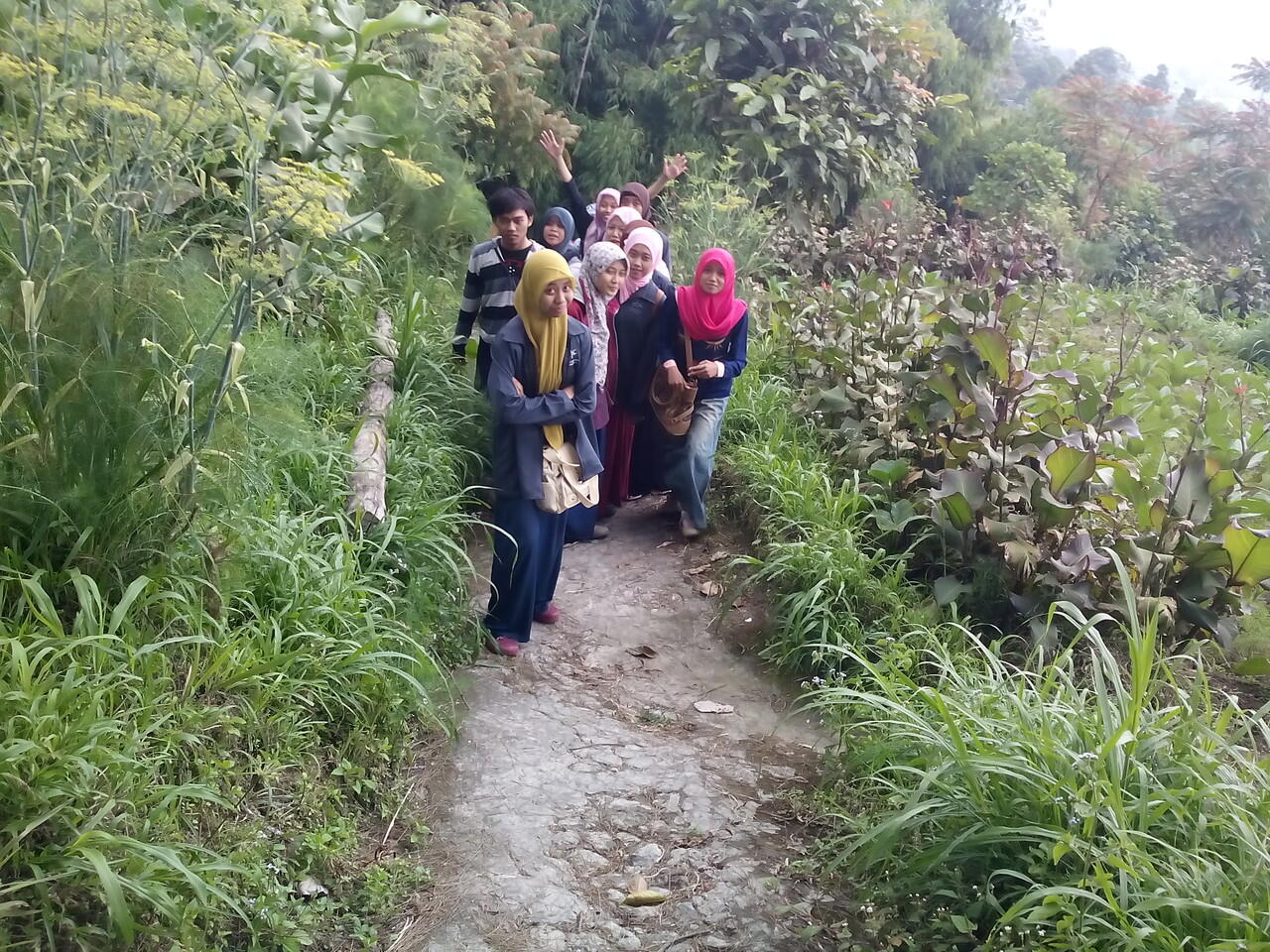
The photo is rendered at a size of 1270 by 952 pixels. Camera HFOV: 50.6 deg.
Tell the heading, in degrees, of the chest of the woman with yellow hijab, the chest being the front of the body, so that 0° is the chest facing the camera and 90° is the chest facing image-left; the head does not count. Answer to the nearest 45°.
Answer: approximately 315°

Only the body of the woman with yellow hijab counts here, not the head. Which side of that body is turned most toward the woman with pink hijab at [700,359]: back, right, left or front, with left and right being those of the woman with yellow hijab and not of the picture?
left

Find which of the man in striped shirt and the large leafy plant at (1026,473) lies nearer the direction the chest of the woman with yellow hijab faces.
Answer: the large leafy plant

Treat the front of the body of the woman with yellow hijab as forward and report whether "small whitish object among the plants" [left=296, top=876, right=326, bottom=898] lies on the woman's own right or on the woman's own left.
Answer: on the woman's own right

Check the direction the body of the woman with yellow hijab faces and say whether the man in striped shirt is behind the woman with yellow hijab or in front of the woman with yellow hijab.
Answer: behind

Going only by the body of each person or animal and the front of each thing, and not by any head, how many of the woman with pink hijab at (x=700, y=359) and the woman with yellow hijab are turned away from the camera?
0

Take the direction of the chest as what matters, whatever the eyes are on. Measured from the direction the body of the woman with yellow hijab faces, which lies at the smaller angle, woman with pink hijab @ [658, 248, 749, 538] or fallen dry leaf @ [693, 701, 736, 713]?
the fallen dry leaf

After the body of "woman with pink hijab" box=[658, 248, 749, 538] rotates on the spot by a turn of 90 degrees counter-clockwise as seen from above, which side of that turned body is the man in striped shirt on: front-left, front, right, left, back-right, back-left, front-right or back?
back

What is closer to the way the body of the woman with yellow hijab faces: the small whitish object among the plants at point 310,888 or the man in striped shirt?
the small whitish object among the plants

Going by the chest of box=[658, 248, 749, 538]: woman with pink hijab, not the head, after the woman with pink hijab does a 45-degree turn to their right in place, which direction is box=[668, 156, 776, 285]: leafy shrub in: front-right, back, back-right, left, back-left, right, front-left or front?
back-right
